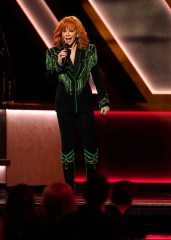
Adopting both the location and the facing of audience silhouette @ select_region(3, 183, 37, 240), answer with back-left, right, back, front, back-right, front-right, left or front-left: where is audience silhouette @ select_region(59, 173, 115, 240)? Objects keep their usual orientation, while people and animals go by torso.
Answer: back-right

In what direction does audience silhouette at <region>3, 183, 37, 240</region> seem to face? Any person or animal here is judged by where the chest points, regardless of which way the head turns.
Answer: away from the camera
